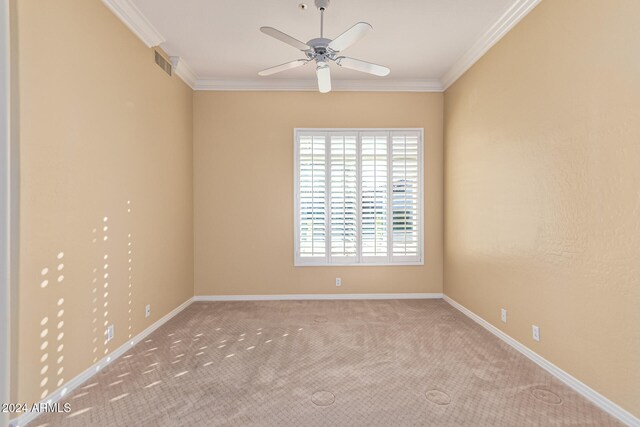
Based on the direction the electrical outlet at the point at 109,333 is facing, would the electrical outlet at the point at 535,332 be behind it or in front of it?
in front

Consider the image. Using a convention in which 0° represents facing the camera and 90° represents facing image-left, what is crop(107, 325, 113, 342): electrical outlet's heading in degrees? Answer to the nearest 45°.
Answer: approximately 315°
